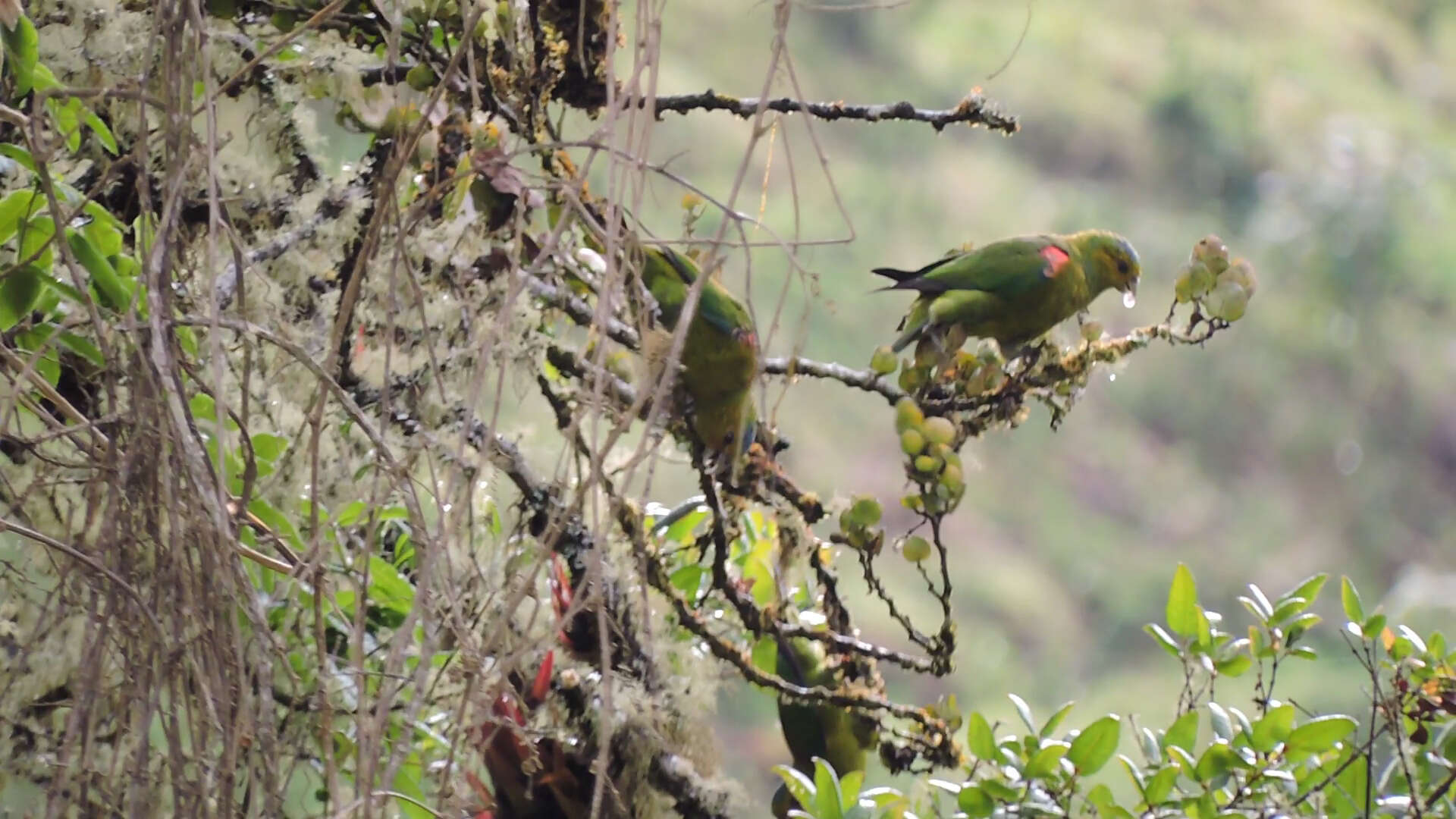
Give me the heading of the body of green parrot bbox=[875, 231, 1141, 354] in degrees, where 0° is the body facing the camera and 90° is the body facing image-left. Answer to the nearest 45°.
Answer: approximately 270°

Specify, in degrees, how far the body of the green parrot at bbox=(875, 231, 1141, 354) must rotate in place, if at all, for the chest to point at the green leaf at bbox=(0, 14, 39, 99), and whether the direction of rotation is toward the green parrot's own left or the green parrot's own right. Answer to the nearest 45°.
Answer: approximately 135° to the green parrot's own right
